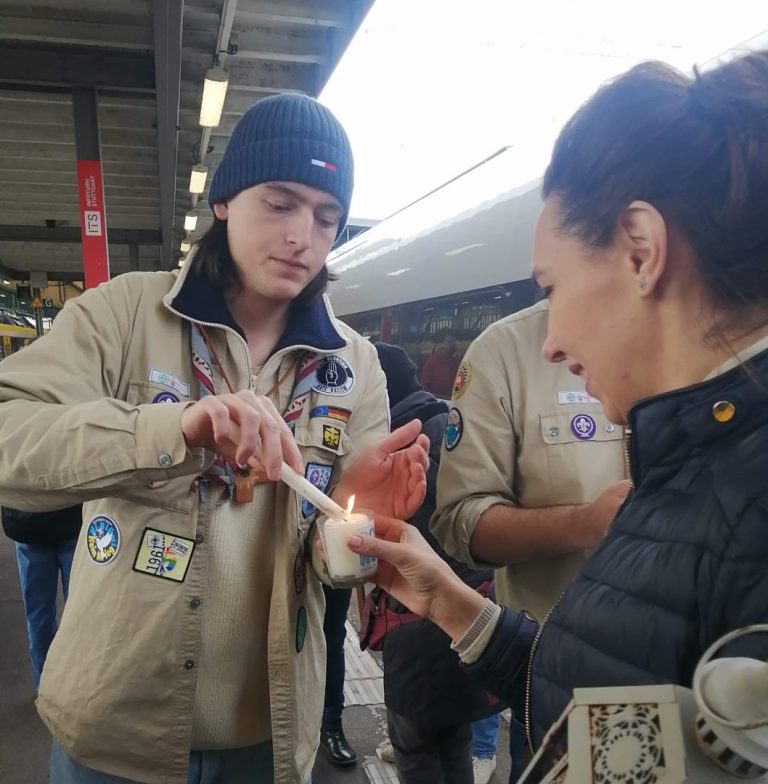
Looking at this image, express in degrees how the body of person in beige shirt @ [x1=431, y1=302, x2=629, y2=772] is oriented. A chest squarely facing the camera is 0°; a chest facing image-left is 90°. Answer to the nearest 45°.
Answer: approximately 315°

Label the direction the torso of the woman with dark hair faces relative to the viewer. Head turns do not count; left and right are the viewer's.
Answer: facing to the left of the viewer

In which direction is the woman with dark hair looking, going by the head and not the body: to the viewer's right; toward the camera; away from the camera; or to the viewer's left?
to the viewer's left

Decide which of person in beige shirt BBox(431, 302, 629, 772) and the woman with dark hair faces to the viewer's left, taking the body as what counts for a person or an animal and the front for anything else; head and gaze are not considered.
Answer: the woman with dark hair

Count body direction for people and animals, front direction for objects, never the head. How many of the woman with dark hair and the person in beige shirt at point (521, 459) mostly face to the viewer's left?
1

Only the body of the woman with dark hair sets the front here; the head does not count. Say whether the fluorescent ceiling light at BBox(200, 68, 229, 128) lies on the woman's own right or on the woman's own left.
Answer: on the woman's own right
